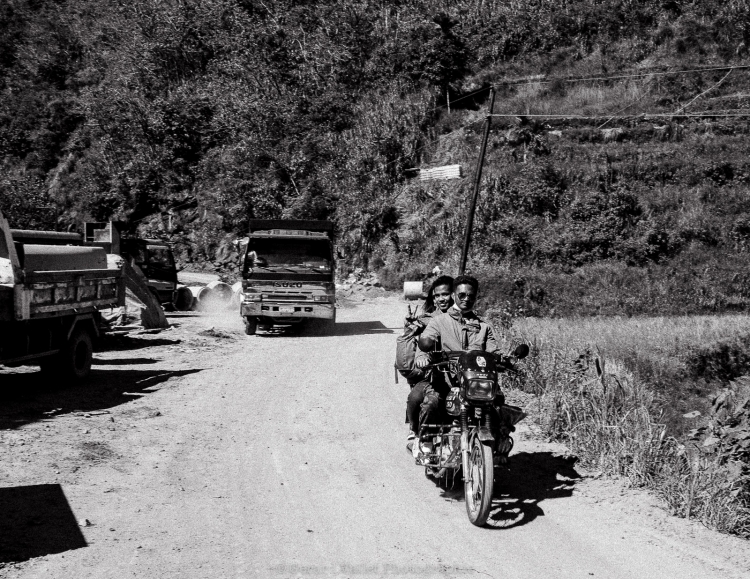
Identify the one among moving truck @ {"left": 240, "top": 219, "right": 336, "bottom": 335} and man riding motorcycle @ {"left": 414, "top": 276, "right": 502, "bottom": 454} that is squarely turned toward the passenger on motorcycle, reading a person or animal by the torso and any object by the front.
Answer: the moving truck

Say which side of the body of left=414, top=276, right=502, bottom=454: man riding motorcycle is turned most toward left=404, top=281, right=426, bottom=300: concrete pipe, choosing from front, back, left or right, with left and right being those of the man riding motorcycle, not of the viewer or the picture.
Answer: back

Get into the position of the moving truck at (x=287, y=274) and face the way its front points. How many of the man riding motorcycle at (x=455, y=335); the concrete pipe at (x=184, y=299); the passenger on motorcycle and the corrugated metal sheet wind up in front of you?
2

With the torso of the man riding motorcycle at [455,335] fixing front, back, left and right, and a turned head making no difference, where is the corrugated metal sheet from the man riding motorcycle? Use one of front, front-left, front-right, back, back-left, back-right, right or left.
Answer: back

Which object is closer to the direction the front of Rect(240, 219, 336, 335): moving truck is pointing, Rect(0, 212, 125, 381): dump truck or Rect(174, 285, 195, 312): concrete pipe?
the dump truck

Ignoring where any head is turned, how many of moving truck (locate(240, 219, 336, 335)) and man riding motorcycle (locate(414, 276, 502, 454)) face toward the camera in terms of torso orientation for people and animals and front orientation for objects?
2

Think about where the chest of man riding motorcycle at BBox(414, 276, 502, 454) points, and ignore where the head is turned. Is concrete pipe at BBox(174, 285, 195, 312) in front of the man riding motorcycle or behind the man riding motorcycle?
behind
